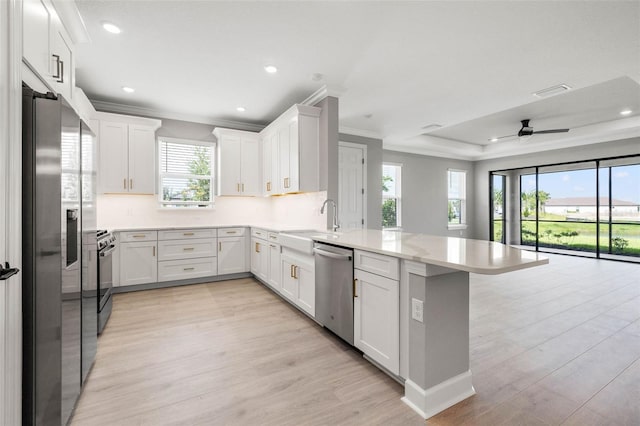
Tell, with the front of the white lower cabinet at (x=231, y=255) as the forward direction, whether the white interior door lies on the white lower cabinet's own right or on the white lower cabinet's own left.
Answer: on the white lower cabinet's own left

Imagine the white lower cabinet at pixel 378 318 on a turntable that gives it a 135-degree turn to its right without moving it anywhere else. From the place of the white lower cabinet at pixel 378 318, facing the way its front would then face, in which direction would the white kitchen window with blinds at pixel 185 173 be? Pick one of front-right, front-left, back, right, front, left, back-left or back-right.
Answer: front-left

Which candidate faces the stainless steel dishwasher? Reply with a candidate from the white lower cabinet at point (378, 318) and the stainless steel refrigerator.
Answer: the stainless steel refrigerator

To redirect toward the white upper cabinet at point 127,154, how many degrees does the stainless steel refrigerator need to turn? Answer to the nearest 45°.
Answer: approximately 90° to its left

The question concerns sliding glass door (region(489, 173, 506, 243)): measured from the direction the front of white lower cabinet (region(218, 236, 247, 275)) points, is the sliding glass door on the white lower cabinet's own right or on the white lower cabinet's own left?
on the white lower cabinet's own left

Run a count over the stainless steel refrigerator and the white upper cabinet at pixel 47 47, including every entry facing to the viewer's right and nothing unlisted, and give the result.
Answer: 2

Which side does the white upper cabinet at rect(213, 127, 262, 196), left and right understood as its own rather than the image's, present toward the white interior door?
left

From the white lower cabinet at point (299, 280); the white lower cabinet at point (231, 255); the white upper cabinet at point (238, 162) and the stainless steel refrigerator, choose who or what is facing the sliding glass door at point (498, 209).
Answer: the stainless steel refrigerator

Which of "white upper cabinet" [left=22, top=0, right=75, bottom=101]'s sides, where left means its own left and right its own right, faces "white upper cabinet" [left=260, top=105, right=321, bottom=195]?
front

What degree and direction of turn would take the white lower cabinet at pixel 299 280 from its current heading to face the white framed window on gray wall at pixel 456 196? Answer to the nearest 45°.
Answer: approximately 180°
